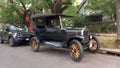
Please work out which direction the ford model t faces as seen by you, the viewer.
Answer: facing the viewer and to the right of the viewer

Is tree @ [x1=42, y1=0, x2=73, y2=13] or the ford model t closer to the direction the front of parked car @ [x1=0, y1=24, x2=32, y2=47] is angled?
the ford model t

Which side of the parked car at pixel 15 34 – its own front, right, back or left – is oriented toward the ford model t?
front

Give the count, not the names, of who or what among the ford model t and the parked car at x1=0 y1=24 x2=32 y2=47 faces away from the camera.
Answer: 0

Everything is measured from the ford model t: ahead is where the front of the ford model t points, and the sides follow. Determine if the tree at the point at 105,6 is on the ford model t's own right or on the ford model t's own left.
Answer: on the ford model t's own left

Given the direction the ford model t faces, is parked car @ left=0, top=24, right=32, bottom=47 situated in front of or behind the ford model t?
behind

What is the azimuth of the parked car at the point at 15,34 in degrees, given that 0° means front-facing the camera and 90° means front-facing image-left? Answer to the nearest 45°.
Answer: approximately 315°

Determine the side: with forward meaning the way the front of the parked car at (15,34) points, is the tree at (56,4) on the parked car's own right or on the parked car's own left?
on the parked car's own left
